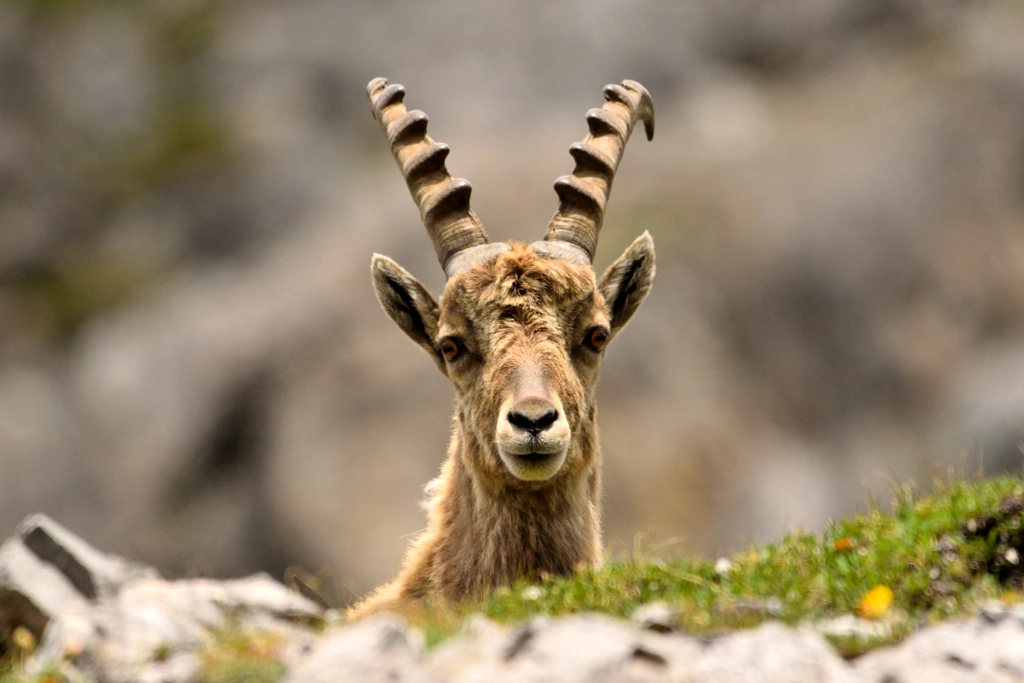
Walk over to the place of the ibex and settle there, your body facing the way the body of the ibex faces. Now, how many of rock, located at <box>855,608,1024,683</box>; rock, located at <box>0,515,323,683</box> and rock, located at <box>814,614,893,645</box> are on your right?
1

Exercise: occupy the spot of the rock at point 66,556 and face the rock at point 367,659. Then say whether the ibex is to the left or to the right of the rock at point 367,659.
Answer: left

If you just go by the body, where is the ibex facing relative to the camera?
toward the camera

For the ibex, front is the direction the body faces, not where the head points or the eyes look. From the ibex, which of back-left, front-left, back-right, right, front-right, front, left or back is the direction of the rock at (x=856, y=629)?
front-left

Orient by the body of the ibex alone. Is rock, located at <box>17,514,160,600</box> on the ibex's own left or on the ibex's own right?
on the ibex's own right

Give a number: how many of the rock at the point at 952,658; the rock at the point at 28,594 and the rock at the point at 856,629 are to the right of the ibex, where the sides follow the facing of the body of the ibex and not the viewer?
1

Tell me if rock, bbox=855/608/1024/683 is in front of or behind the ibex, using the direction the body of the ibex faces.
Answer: in front

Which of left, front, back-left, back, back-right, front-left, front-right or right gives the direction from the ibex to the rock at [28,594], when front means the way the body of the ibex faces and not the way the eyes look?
right

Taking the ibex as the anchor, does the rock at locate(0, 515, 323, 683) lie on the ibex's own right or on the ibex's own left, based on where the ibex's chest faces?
on the ibex's own right
